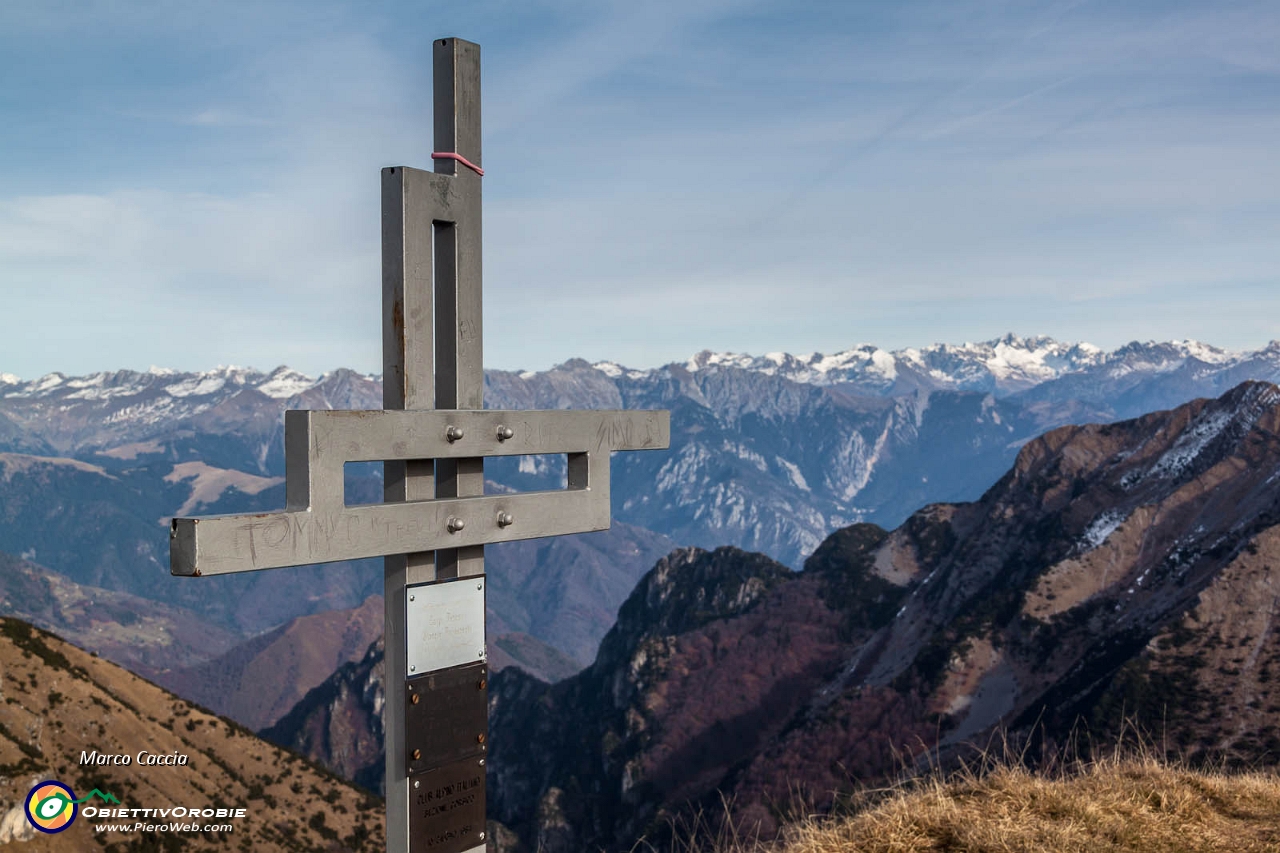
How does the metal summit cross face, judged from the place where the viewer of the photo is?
facing the viewer and to the right of the viewer
